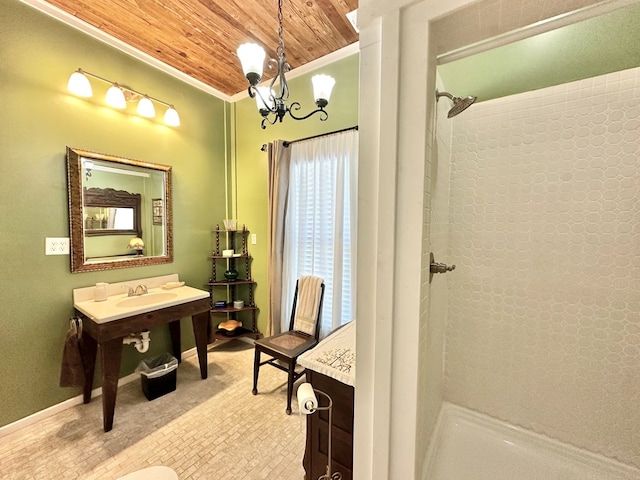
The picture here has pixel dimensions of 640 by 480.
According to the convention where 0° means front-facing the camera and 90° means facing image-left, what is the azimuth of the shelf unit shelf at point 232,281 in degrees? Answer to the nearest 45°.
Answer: approximately 0°

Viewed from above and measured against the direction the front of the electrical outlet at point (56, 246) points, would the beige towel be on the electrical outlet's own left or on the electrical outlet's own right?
on the electrical outlet's own left

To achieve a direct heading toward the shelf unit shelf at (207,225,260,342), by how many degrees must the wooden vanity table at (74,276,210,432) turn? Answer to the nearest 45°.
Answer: approximately 90° to its left

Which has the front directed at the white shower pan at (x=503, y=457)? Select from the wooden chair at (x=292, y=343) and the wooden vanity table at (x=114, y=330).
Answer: the wooden vanity table

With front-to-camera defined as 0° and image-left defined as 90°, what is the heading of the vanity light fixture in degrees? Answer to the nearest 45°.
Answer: approximately 315°

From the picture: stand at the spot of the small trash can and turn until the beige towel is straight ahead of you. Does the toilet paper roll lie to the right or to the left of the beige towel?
right
